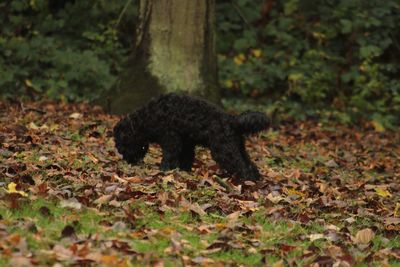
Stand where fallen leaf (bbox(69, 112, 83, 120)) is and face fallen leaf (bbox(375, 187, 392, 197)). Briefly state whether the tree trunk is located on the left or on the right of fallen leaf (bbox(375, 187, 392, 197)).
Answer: left

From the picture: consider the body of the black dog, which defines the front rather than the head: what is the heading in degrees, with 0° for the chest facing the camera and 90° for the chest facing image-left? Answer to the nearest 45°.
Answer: approximately 90°

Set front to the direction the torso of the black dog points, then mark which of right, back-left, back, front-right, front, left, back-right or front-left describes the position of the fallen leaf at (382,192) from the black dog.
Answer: back

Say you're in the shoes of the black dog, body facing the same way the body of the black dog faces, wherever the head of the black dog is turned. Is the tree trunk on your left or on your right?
on your right

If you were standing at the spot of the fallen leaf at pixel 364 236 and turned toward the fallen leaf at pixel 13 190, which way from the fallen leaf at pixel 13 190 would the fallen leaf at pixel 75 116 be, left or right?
right

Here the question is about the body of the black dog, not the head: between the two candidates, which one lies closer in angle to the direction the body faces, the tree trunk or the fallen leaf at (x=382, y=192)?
the tree trunk

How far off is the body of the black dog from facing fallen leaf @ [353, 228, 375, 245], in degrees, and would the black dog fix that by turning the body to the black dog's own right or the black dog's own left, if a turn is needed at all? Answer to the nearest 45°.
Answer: approximately 135° to the black dog's own left

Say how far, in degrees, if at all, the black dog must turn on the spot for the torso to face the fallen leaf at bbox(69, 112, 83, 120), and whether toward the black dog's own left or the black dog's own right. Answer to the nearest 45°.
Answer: approximately 45° to the black dog's own right
